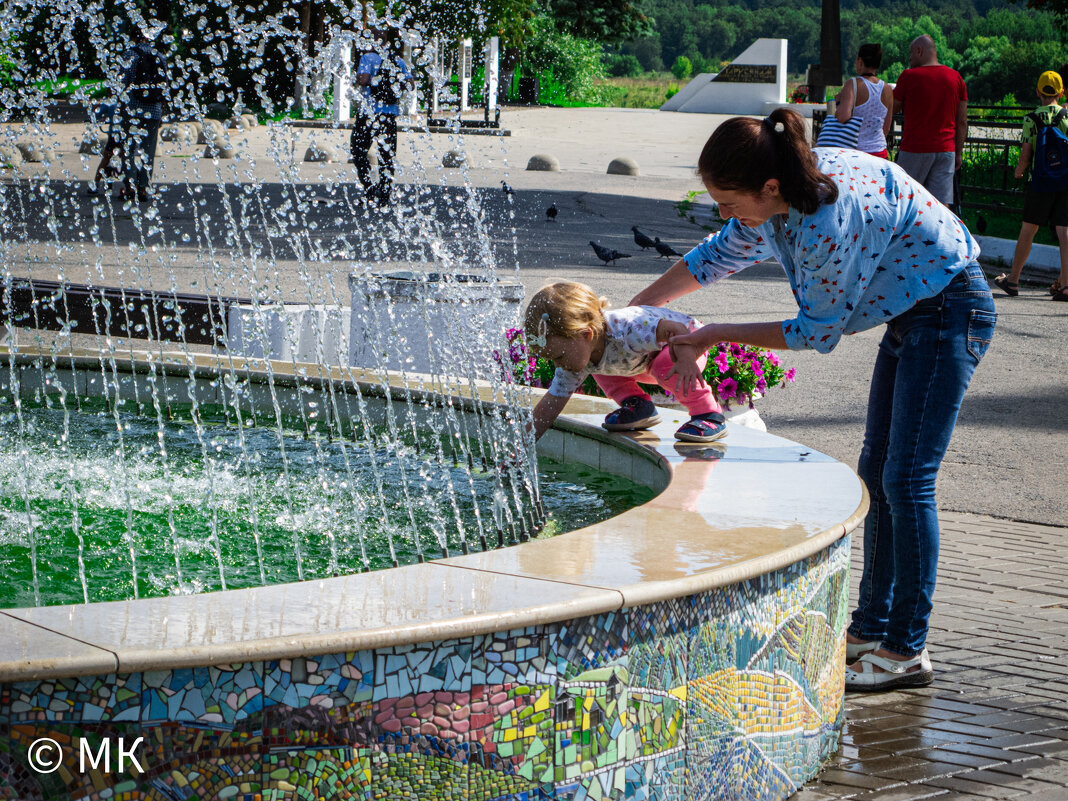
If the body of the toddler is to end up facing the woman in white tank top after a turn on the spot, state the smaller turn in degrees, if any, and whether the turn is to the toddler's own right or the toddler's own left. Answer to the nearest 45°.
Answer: approximately 135° to the toddler's own right

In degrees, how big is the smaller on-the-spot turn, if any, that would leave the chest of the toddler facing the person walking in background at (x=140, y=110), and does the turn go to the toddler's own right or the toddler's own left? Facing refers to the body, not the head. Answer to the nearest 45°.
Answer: approximately 90° to the toddler's own right

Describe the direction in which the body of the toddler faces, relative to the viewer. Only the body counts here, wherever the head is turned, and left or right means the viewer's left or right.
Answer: facing the viewer and to the left of the viewer

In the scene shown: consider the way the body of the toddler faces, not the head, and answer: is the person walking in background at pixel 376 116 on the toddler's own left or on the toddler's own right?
on the toddler's own right

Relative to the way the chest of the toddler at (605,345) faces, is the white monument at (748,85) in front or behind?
behind

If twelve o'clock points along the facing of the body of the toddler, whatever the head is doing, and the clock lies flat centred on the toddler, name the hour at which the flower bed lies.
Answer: The flower bed is roughly at 5 o'clock from the toddler.

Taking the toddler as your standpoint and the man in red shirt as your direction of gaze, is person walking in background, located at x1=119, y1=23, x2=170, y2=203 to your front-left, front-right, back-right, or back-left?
front-left

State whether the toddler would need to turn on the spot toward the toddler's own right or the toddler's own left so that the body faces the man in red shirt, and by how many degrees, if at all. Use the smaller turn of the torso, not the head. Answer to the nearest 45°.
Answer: approximately 135° to the toddler's own right
